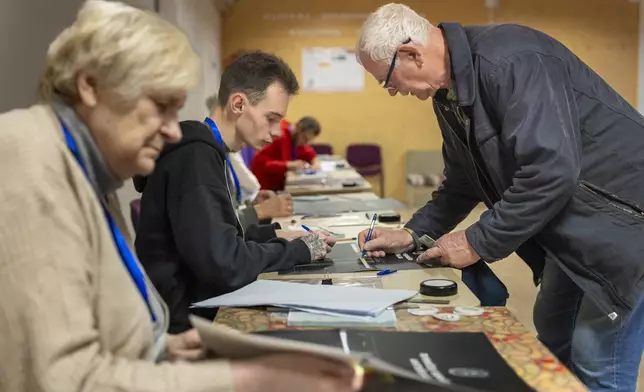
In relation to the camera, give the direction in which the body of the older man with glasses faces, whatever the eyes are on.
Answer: to the viewer's left

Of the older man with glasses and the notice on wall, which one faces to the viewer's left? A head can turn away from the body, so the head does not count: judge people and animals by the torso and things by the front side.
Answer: the older man with glasses

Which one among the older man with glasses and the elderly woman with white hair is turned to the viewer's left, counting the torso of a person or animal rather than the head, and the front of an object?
the older man with glasses

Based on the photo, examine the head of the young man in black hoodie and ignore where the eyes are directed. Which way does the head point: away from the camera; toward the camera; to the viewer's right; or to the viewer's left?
to the viewer's right

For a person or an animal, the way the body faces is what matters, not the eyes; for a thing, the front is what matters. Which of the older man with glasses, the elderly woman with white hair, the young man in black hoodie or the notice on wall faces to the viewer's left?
the older man with glasses

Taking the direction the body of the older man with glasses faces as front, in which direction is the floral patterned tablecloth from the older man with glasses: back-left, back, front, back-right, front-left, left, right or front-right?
left

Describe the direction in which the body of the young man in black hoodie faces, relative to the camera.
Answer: to the viewer's right

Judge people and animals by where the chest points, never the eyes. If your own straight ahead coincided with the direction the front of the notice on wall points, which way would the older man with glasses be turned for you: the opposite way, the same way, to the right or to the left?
to the right

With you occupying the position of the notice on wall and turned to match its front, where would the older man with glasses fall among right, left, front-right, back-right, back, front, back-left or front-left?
front

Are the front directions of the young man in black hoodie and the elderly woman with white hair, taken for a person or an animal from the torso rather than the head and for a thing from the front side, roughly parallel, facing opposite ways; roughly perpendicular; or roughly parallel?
roughly parallel

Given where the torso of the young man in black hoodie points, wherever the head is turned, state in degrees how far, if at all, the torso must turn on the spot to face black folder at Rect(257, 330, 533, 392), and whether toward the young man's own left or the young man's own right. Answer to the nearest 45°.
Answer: approximately 45° to the young man's own right

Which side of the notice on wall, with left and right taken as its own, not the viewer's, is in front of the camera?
front

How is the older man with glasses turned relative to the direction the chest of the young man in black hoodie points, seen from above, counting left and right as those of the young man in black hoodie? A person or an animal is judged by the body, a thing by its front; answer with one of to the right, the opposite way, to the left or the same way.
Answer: the opposite way

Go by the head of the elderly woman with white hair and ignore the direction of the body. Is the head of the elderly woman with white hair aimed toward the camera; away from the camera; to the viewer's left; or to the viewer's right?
to the viewer's right

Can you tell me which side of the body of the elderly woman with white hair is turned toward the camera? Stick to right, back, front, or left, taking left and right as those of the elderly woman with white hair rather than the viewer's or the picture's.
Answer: right
